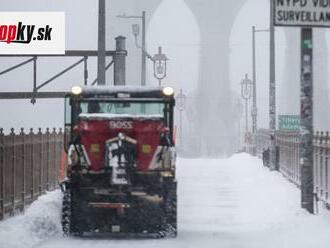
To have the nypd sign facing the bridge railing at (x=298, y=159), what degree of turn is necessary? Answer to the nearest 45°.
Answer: approximately 180°

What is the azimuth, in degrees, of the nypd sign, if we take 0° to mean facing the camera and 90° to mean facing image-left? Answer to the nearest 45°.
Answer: approximately 0°

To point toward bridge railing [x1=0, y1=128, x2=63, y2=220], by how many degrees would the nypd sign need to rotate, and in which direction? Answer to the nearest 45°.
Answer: approximately 90° to its right

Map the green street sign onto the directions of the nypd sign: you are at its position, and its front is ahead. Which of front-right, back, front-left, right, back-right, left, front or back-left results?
back

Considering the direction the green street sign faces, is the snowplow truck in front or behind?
in front

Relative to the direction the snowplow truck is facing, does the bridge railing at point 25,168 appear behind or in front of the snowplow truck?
in front

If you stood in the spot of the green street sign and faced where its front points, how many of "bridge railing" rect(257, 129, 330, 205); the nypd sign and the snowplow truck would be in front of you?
3
